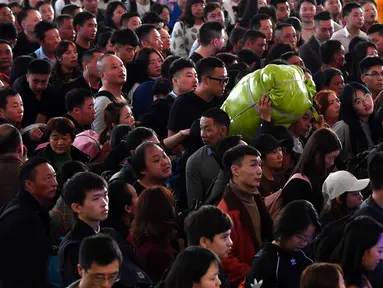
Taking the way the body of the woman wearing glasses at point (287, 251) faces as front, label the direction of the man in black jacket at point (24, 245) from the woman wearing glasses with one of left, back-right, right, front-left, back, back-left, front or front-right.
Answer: back-right
